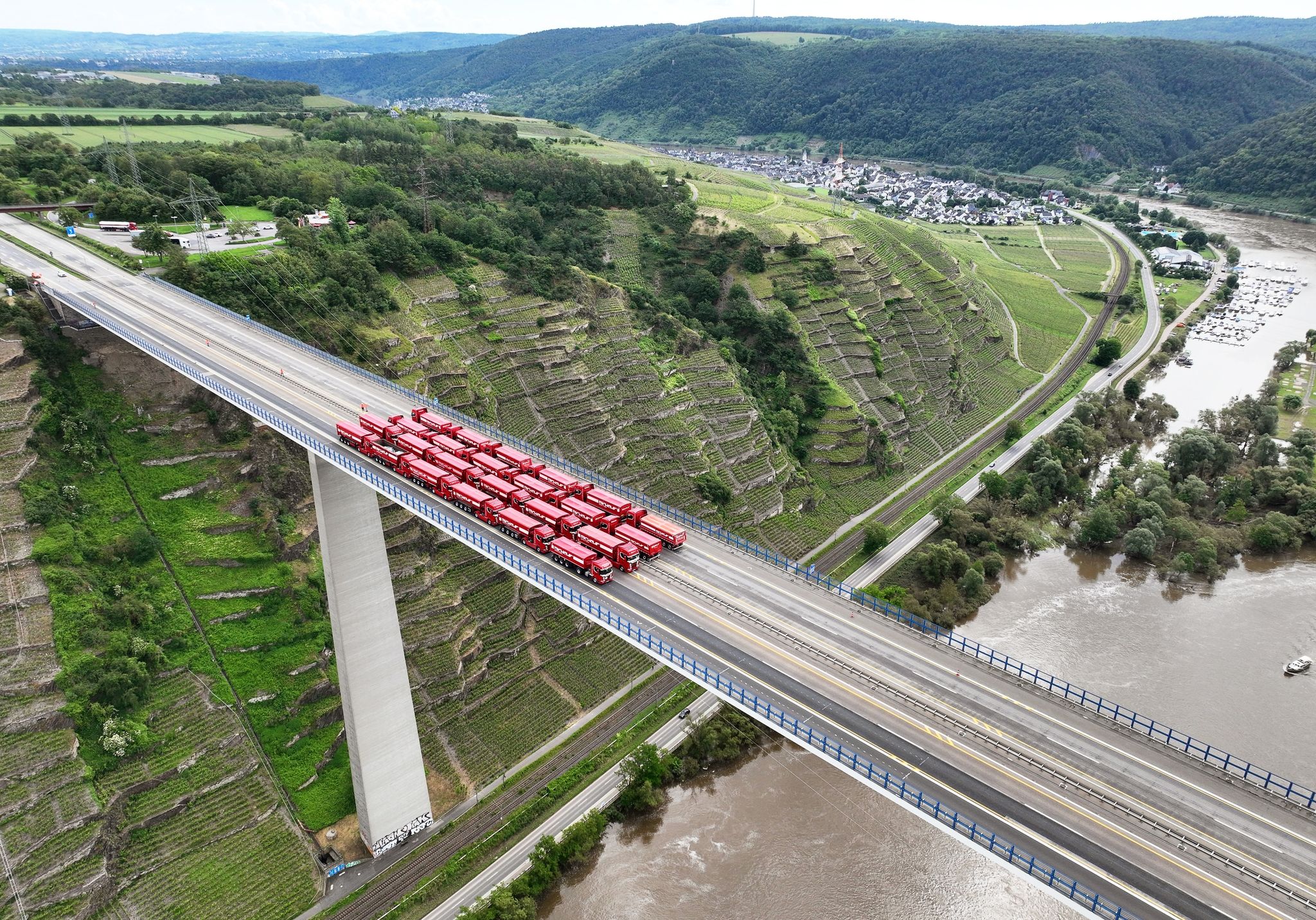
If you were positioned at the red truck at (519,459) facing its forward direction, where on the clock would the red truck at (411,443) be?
the red truck at (411,443) is roughly at 5 o'clock from the red truck at (519,459).

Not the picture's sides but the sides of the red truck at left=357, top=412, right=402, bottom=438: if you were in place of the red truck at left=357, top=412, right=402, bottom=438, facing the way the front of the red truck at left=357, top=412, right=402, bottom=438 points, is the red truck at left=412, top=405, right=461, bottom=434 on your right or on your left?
on your left

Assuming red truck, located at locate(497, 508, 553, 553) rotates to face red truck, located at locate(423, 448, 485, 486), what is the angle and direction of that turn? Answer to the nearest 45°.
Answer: approximately 180°

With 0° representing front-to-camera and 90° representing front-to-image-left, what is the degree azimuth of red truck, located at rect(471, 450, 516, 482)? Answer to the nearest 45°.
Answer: approximately 315°

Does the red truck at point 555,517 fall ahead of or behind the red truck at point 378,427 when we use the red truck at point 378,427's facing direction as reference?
ahead

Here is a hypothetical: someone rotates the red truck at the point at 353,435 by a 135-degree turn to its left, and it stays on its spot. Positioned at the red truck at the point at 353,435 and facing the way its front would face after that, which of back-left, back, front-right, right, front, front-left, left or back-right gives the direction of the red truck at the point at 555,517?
back-right

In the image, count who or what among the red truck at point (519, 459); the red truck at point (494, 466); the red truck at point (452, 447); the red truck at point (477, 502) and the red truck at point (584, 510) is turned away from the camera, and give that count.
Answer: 0

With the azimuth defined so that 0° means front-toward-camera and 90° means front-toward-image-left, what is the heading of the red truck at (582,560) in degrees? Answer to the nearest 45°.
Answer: approximately 315°

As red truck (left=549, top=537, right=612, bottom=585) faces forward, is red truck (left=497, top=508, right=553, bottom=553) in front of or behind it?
behind

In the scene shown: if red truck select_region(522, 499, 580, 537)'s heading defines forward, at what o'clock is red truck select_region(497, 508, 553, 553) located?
red truck select_region(497, 508, 553, 553) is roughly at 4 o'clock from red truck select_region(522, 499, 580, 537).

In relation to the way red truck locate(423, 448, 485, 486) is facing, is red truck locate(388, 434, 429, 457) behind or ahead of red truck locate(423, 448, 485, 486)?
behind

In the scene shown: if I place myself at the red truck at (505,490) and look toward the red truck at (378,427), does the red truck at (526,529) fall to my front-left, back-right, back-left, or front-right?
back-left

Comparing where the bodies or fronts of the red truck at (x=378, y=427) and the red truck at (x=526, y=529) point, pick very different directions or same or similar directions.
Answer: same or similar directions

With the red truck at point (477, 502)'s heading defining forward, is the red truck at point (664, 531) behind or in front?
in front

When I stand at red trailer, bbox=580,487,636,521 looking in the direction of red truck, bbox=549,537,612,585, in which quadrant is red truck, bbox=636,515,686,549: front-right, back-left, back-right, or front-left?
front-left

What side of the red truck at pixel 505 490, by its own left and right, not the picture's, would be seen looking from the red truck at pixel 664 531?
front

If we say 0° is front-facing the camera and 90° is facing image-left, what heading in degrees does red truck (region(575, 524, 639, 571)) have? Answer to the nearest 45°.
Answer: approximately 315°

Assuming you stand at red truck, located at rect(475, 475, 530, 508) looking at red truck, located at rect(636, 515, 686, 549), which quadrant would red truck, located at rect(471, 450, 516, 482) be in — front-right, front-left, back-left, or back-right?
back-left

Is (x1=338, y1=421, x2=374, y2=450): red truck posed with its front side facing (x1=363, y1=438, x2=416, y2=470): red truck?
yes

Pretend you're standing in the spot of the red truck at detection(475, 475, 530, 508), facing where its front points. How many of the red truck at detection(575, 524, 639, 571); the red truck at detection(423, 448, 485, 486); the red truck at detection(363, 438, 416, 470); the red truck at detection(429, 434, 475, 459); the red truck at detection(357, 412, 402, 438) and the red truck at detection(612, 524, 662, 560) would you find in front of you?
2
